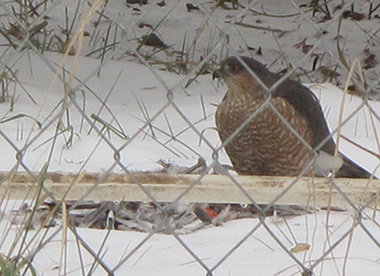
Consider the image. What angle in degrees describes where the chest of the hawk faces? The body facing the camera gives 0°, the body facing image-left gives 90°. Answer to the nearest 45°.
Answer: approximately 45°
